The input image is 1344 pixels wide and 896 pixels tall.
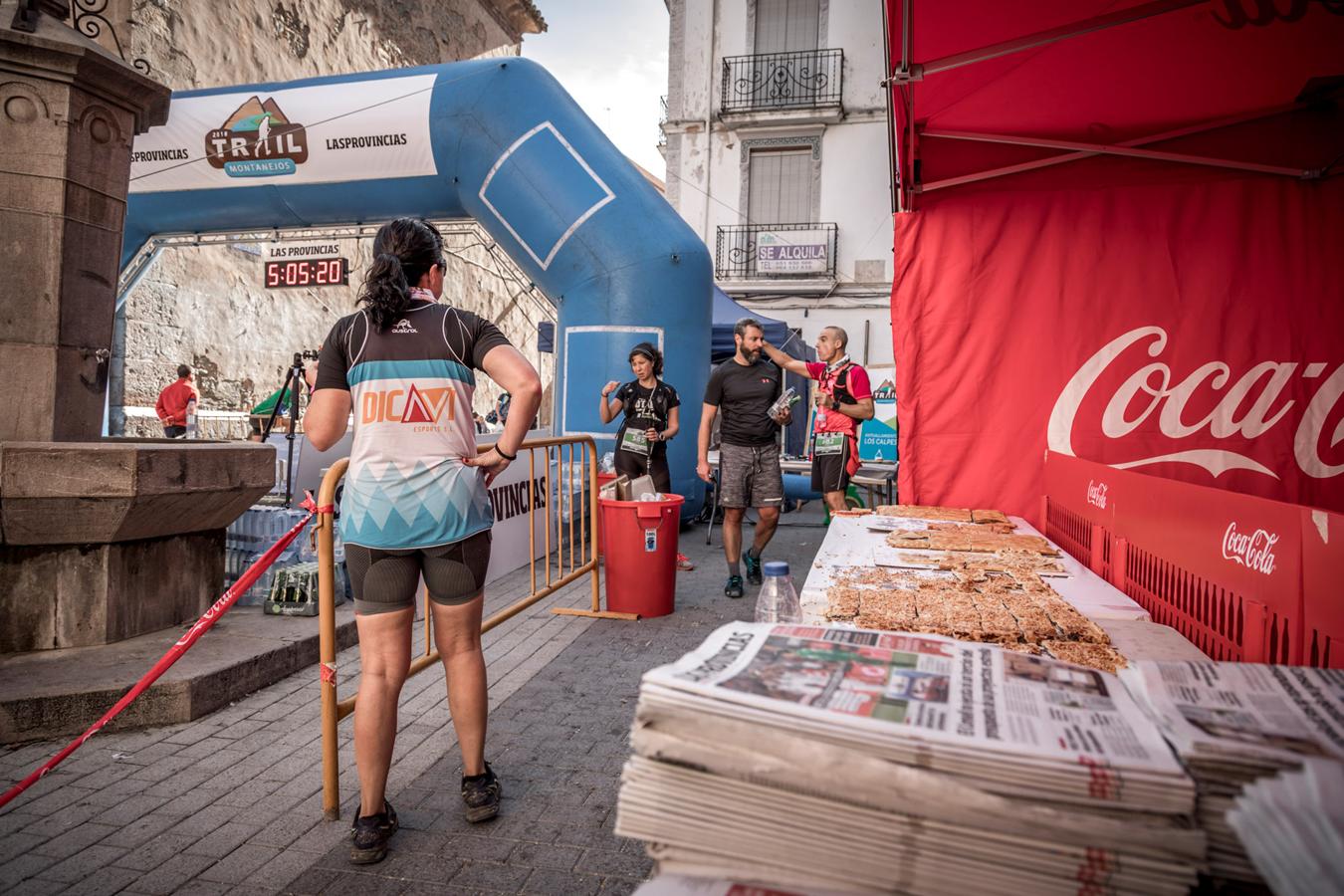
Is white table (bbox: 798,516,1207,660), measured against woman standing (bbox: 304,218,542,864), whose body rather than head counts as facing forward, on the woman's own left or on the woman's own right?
on the woman's own right

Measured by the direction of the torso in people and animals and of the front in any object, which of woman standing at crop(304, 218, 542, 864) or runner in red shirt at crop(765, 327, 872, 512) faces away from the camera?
the woman standing

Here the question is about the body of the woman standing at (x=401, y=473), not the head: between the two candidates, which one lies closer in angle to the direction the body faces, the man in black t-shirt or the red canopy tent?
the man in black t-shirt

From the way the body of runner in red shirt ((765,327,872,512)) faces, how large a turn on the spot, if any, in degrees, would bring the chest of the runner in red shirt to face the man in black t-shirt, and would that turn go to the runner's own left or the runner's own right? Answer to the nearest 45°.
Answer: approximately 45° to the runner's own right

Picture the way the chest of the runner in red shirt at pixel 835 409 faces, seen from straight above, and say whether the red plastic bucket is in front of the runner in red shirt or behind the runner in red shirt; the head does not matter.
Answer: in front

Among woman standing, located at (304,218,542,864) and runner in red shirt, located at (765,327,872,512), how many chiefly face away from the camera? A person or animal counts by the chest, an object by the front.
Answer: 1

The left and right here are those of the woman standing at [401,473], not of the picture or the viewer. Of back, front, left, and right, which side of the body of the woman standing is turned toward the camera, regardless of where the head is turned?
back

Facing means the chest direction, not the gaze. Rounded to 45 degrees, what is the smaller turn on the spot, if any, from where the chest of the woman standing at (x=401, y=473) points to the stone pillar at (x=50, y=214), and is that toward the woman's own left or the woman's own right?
approximately 45° to the woman's own left

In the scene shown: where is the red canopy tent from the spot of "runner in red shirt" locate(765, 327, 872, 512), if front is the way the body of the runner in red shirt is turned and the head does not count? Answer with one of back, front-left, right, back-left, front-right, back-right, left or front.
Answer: left

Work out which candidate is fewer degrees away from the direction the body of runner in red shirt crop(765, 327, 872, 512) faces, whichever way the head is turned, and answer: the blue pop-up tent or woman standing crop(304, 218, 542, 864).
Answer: the woman standing

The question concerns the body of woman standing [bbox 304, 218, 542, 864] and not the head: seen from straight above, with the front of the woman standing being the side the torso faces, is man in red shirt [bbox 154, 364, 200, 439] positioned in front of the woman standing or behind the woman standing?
in front

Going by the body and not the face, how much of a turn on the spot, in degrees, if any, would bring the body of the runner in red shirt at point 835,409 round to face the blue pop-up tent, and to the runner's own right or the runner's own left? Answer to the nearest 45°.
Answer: approximately 135° to the runner's own right

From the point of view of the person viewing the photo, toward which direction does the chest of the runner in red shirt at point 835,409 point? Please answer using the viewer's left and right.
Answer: facing the viewer and to the left of the viewer
